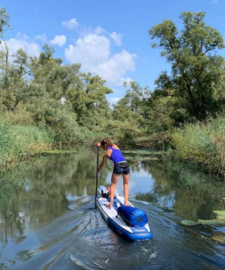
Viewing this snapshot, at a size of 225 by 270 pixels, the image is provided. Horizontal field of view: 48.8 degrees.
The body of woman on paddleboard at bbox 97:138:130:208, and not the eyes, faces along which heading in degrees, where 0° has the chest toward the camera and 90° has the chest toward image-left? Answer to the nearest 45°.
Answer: approximately 135°

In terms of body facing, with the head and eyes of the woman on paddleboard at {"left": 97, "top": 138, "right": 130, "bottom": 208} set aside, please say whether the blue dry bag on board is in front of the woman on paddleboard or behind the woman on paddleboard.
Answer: behind

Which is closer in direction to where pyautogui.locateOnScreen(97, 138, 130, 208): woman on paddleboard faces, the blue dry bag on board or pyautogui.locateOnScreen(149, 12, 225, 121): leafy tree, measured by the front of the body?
the leafy tree

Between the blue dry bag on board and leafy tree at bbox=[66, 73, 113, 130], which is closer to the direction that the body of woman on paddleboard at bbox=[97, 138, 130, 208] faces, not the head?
the leafy tree

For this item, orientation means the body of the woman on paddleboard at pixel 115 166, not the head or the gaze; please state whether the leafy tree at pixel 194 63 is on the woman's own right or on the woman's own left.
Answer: on the woman's own right

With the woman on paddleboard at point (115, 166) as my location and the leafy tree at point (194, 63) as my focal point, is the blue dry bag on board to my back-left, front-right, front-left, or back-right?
back-right

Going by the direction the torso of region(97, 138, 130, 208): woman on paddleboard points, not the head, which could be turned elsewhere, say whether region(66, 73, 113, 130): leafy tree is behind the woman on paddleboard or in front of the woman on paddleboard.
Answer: in front
